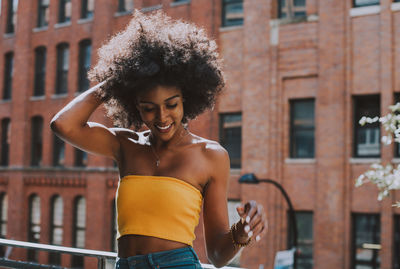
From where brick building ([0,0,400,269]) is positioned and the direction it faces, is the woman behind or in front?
in front

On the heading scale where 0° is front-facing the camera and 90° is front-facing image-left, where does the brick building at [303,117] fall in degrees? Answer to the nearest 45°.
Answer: approximately 0°
